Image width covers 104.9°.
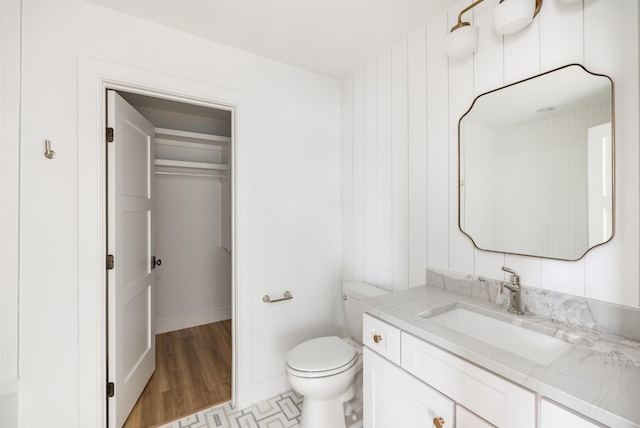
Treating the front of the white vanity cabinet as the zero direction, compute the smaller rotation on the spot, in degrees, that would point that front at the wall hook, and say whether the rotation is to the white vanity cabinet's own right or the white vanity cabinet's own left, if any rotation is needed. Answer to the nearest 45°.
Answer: approximately 45° to the white vanity cabinet's own right

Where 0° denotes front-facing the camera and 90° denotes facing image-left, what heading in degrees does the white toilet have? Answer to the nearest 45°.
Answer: approximately 45°

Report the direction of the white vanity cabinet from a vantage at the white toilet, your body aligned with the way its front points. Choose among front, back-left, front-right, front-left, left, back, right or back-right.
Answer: left

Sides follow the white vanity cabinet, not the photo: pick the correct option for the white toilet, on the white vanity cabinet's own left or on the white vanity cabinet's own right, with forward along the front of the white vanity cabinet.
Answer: on the white vanity cabinet's own right

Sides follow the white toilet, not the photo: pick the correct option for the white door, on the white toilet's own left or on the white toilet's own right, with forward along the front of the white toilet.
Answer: on the white toilet's own right

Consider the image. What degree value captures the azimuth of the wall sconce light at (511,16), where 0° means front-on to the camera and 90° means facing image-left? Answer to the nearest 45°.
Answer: approximately 45°

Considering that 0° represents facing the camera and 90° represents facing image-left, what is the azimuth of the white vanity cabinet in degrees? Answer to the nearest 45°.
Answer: approximately 45°

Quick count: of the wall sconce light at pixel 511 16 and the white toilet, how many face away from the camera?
0

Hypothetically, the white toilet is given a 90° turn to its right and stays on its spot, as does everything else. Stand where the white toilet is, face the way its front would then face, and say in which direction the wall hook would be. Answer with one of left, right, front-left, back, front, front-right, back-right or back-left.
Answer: front-left
